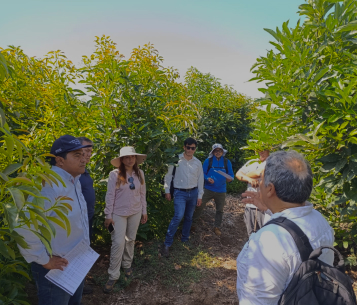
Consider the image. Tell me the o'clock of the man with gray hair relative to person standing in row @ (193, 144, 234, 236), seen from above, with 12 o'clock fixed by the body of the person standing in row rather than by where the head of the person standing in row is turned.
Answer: The man with gray hair is roughly at 12 o'clock from the person standing in row.

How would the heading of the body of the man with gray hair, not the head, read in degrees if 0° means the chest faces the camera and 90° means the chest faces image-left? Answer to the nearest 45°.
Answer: approximately 135°

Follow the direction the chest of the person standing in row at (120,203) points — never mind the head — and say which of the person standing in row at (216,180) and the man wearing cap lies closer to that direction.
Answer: the man wearing cap

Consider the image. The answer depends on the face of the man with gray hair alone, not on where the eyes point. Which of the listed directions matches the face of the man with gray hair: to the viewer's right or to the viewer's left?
to the viewer's left

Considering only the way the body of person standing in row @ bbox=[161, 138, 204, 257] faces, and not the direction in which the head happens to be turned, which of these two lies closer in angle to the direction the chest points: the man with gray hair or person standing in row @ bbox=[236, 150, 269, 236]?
the man with gray hair

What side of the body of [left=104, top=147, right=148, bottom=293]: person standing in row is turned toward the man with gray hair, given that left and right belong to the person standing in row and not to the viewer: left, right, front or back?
front

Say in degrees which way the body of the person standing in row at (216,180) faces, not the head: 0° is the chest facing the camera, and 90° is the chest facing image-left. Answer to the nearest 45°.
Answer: approximately 0°

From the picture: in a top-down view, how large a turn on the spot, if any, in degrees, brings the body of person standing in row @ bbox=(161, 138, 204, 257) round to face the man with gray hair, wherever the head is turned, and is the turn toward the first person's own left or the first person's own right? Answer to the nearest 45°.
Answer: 0° — they already face them

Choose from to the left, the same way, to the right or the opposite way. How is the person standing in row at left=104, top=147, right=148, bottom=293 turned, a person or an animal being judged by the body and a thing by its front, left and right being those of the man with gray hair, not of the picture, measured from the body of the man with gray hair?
the opposite way
